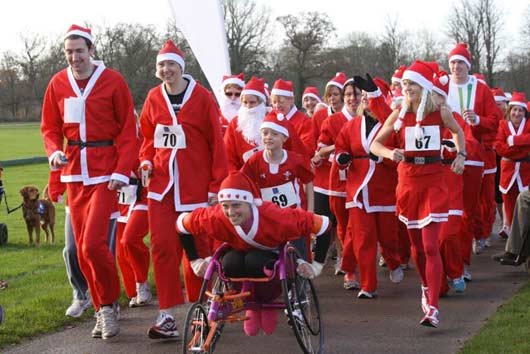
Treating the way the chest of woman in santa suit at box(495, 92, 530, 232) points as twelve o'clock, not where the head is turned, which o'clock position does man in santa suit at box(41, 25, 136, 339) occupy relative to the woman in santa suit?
The man in santa suit is roughly at 1 o'clock from the woman in santa suit.

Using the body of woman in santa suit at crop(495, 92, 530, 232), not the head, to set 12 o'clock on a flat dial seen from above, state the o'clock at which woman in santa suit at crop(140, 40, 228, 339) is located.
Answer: The woman in santa suit at crop(140, 40, 228, 339) is roughly at 1 o'clock from the woman in santa suit at crop(495, 92, 530, 232).

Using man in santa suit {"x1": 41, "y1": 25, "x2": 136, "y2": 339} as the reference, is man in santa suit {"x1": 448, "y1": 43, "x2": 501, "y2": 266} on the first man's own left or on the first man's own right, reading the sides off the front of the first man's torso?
on the first man's own left

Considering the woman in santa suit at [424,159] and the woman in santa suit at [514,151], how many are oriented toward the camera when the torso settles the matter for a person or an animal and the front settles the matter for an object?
2

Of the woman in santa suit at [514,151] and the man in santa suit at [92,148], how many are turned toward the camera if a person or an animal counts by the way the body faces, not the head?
2

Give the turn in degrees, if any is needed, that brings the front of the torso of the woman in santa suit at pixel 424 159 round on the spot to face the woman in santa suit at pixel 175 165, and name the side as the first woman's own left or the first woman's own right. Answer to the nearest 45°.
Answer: approximately 90° to the first woman's own right

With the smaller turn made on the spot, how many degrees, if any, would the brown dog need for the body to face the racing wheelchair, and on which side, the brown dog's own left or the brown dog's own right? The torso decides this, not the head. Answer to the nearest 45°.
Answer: approximately 45° to the brown dog's own left

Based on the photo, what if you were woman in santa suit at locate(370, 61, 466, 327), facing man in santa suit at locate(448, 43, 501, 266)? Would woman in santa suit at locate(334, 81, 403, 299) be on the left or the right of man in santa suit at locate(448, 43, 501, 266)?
left

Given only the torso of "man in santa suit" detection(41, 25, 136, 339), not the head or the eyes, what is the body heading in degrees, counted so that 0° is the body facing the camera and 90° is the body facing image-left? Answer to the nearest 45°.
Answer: approximately 0°
